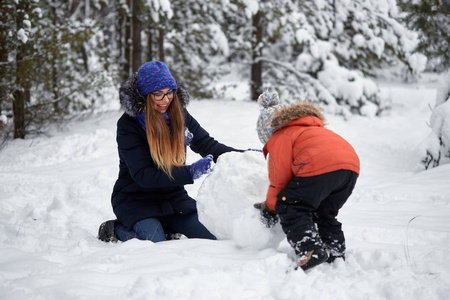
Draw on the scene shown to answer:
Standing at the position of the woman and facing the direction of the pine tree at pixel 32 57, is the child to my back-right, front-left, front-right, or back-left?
back-right

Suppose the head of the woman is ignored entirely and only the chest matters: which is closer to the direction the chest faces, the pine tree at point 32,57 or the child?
the child

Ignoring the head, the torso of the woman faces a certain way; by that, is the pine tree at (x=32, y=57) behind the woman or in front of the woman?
behind

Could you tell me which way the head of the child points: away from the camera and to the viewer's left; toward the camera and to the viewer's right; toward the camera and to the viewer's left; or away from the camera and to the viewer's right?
away from the camera and to the viewer's left

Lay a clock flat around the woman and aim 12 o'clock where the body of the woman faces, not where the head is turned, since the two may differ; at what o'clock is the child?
The child is roughly at 12 o'clock from the woman.

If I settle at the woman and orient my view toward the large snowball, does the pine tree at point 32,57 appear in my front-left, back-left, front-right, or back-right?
back-left

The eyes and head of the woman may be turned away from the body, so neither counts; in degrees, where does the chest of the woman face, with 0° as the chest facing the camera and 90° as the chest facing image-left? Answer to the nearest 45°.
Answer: approximately 315°

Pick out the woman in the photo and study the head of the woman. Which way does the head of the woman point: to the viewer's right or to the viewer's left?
to the viewer's right
